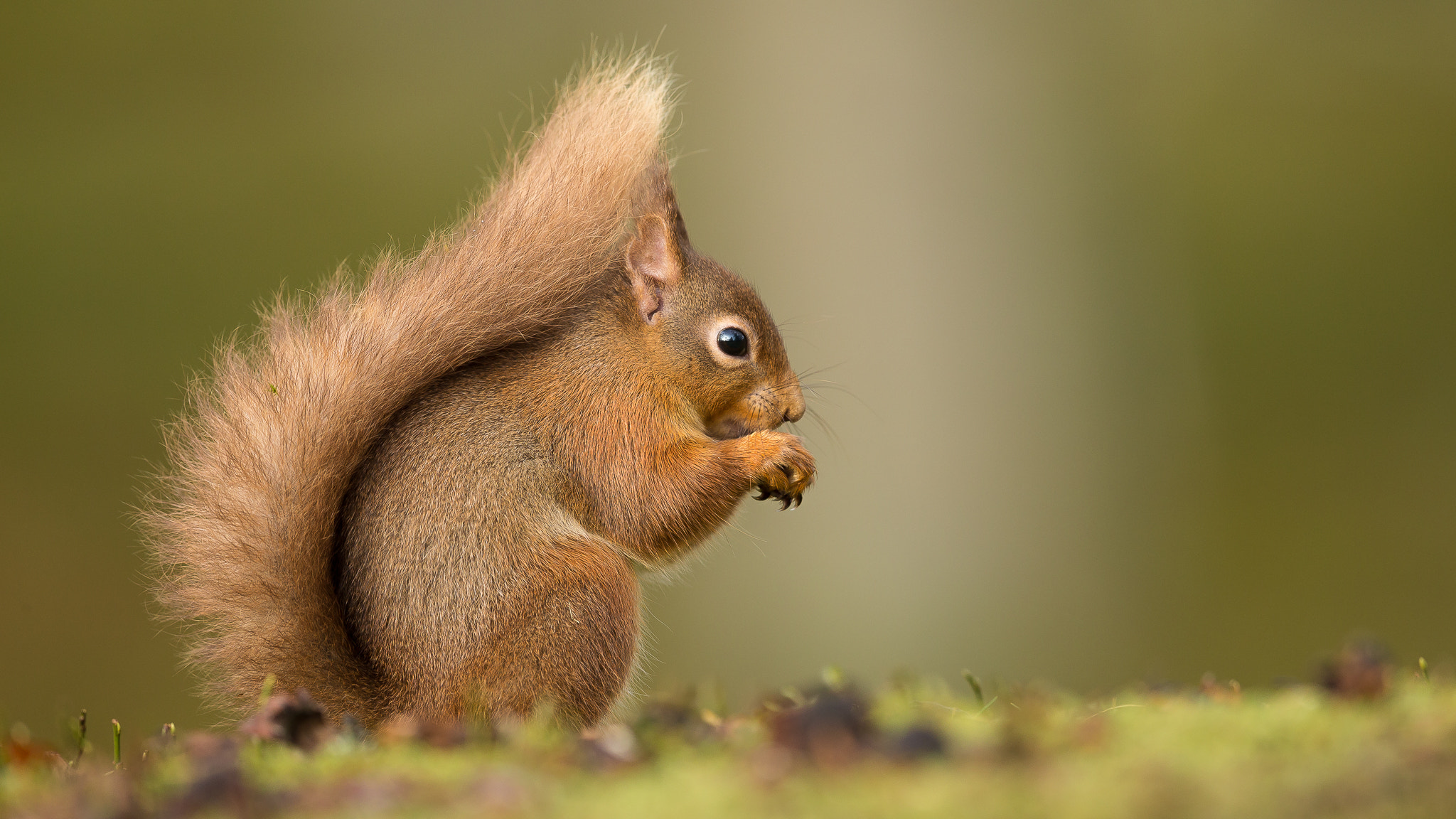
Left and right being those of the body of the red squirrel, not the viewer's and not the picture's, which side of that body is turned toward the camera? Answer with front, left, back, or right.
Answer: right
